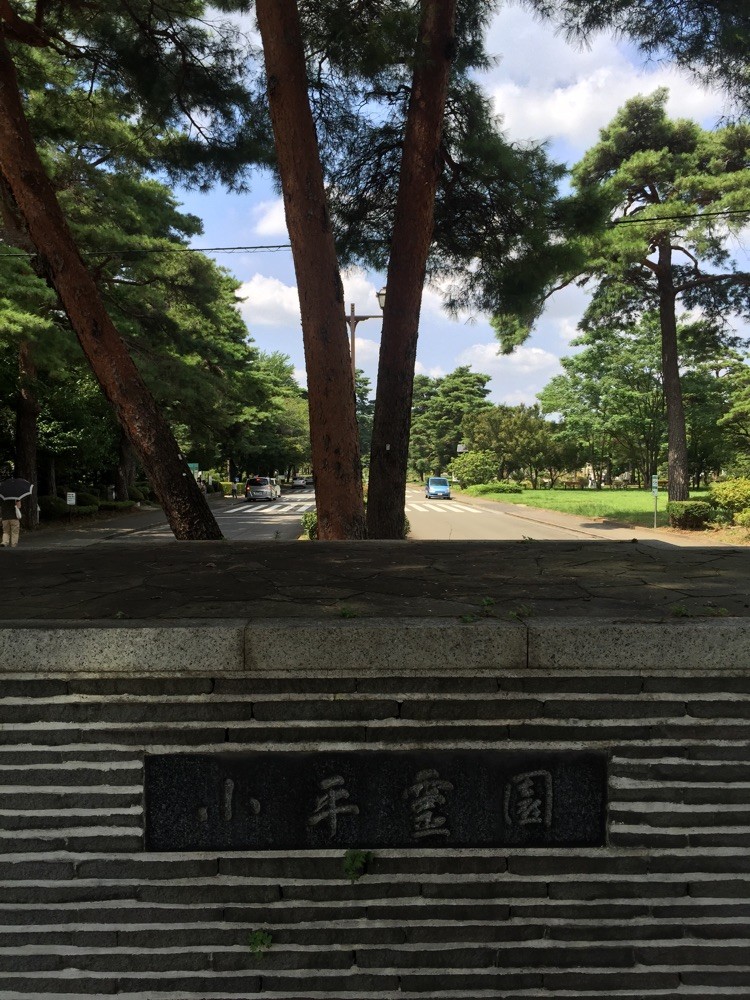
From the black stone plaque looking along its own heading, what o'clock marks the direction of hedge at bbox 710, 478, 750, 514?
The hedge is roughly at 7 o'clock from the black stone plaque.

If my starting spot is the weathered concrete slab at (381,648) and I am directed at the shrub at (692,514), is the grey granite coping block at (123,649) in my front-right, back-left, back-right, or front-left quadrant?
back-left

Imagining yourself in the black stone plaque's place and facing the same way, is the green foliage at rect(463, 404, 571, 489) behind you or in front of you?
behind

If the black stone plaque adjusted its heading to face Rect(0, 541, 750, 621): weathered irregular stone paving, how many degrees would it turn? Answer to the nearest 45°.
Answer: approximately 180°

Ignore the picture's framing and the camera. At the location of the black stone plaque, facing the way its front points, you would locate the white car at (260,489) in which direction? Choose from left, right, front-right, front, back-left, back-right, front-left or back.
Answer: back

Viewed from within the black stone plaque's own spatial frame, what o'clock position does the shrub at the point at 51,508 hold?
The shrub is roughly at 5 o'clock from the black stone plaque.

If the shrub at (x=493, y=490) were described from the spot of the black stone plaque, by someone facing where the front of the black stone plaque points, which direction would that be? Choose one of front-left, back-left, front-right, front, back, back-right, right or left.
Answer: back
